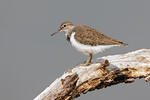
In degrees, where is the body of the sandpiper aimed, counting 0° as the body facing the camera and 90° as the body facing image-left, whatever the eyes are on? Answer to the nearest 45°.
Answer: approximately 90°
